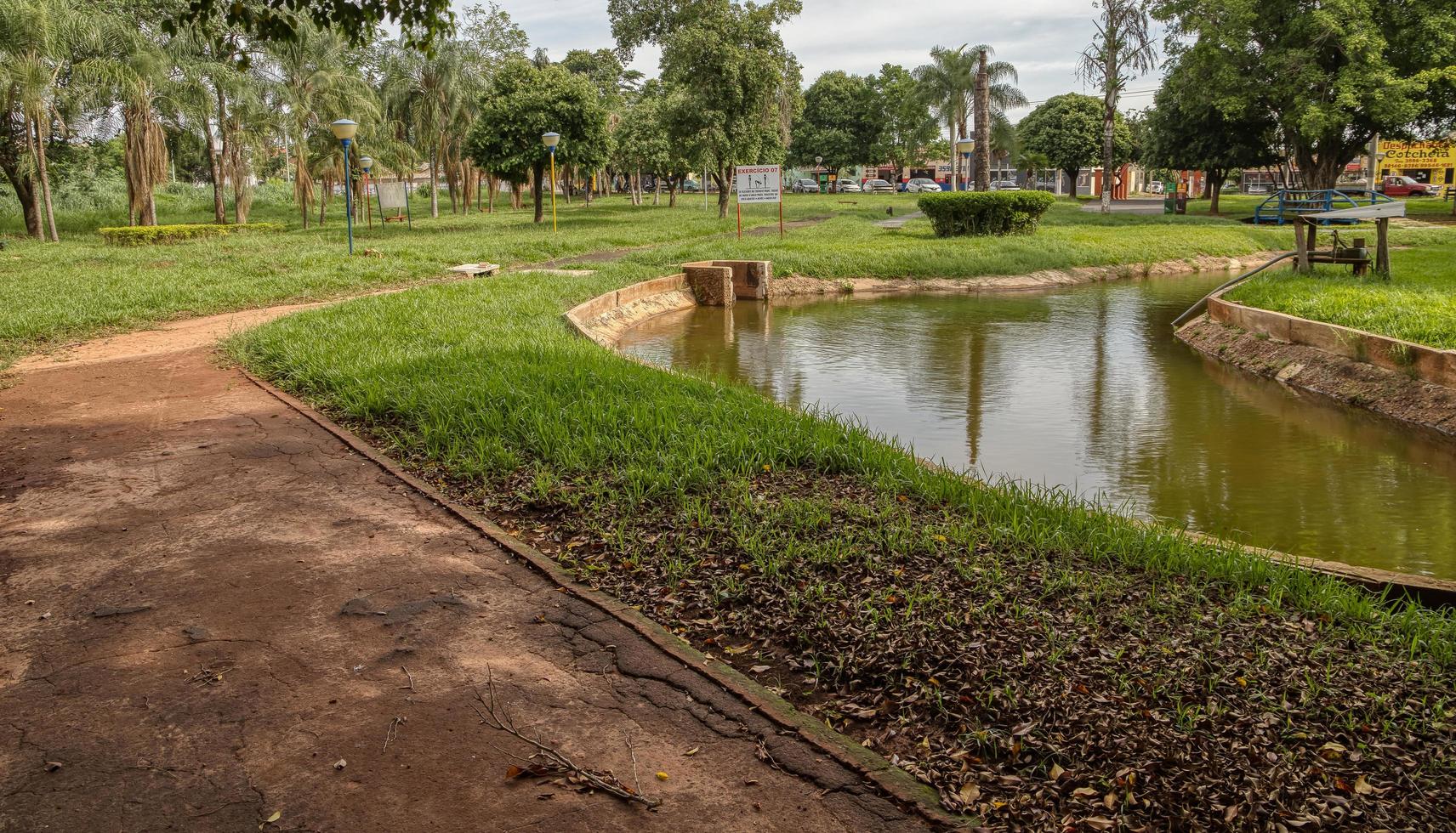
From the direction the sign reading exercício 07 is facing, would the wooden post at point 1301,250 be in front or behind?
in front

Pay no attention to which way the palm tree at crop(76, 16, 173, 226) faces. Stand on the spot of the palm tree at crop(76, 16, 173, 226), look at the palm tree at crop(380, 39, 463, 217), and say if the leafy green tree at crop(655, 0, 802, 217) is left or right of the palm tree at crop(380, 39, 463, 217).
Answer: right

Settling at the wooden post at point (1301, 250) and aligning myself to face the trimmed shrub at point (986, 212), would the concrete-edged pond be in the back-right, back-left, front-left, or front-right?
back-left

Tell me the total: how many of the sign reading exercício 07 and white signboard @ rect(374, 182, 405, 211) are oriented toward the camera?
2

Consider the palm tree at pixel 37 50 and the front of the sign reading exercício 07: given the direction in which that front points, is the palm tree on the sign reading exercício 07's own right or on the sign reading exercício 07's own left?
on the sign reading exercício 07's own right

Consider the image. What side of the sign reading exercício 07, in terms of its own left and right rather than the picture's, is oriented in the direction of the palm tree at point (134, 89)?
right

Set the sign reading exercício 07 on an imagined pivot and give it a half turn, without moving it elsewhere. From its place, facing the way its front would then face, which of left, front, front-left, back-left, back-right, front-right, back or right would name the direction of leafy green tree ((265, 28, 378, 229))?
front-left

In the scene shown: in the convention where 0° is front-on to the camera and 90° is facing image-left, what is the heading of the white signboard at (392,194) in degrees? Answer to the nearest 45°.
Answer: approximately 0°

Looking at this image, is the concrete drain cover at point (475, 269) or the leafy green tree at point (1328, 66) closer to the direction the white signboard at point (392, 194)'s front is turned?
the concrete drain cover
